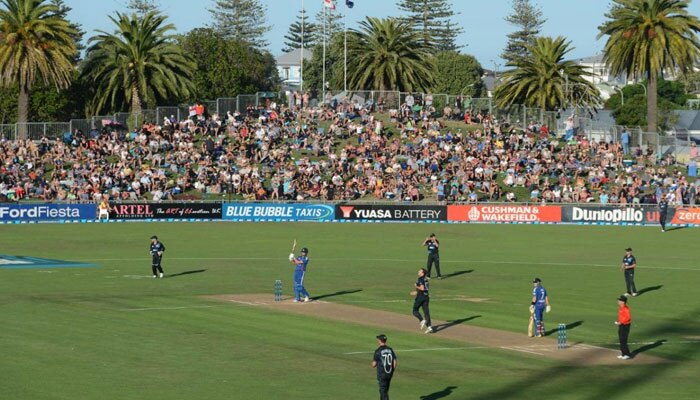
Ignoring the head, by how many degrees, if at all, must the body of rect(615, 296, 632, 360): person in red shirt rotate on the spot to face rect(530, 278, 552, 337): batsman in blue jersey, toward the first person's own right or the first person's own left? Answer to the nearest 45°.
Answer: approximately 45° to the first person's own right

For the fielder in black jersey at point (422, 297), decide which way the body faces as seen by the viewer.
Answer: to the viewer's left

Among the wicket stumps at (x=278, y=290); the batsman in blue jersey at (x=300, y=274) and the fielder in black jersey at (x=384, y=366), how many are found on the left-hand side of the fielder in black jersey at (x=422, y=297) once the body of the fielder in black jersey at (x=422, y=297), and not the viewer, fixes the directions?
1

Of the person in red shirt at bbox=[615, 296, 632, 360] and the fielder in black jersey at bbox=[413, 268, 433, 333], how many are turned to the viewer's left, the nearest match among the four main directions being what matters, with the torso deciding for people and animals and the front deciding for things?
2

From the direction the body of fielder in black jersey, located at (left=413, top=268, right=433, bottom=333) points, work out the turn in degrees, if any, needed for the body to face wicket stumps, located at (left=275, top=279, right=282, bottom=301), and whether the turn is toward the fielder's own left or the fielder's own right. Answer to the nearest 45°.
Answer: approximately 45° to the fielder's own right

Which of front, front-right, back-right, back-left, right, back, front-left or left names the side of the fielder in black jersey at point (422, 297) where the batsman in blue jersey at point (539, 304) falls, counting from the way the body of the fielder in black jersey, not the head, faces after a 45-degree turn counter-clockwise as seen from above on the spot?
back-left

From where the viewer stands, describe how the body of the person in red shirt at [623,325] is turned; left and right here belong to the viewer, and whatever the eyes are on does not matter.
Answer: facing to the left of the viewer

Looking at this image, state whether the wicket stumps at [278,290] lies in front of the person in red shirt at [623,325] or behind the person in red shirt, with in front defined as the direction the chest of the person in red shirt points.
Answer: in front

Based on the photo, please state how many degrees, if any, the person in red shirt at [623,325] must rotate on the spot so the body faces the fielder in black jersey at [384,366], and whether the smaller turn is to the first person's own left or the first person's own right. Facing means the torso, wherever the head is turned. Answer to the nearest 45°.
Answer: approximately 45° to the first person's own left

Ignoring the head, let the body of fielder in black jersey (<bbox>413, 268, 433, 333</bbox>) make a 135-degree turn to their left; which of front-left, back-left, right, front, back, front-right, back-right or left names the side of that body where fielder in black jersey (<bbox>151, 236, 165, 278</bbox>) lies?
back

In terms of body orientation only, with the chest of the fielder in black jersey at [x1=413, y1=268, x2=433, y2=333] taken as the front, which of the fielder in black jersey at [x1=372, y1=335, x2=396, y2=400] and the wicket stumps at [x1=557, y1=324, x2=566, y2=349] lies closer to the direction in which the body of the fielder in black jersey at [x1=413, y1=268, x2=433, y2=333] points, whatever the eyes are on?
the fielder in black jersey

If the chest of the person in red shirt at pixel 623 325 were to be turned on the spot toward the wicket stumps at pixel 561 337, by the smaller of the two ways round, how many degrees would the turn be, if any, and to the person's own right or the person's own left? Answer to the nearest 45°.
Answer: approximately 45° to the person's own right

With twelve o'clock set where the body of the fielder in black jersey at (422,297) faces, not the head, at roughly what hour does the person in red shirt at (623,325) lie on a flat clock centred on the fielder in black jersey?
The person in red shirt is roughly at 7 o'clock from the fielder in black jersey.

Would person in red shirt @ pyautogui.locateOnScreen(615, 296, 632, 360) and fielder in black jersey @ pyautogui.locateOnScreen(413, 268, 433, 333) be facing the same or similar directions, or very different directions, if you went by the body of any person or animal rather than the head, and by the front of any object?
same or similar directions

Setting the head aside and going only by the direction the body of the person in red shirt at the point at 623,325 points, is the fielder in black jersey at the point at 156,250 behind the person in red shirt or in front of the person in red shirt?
in front

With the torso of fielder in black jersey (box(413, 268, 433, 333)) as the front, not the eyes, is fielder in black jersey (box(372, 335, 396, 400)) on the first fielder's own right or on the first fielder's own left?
on the first fielder's own left

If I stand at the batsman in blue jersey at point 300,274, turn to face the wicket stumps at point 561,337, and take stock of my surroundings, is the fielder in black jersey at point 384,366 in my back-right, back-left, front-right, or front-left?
front-right
